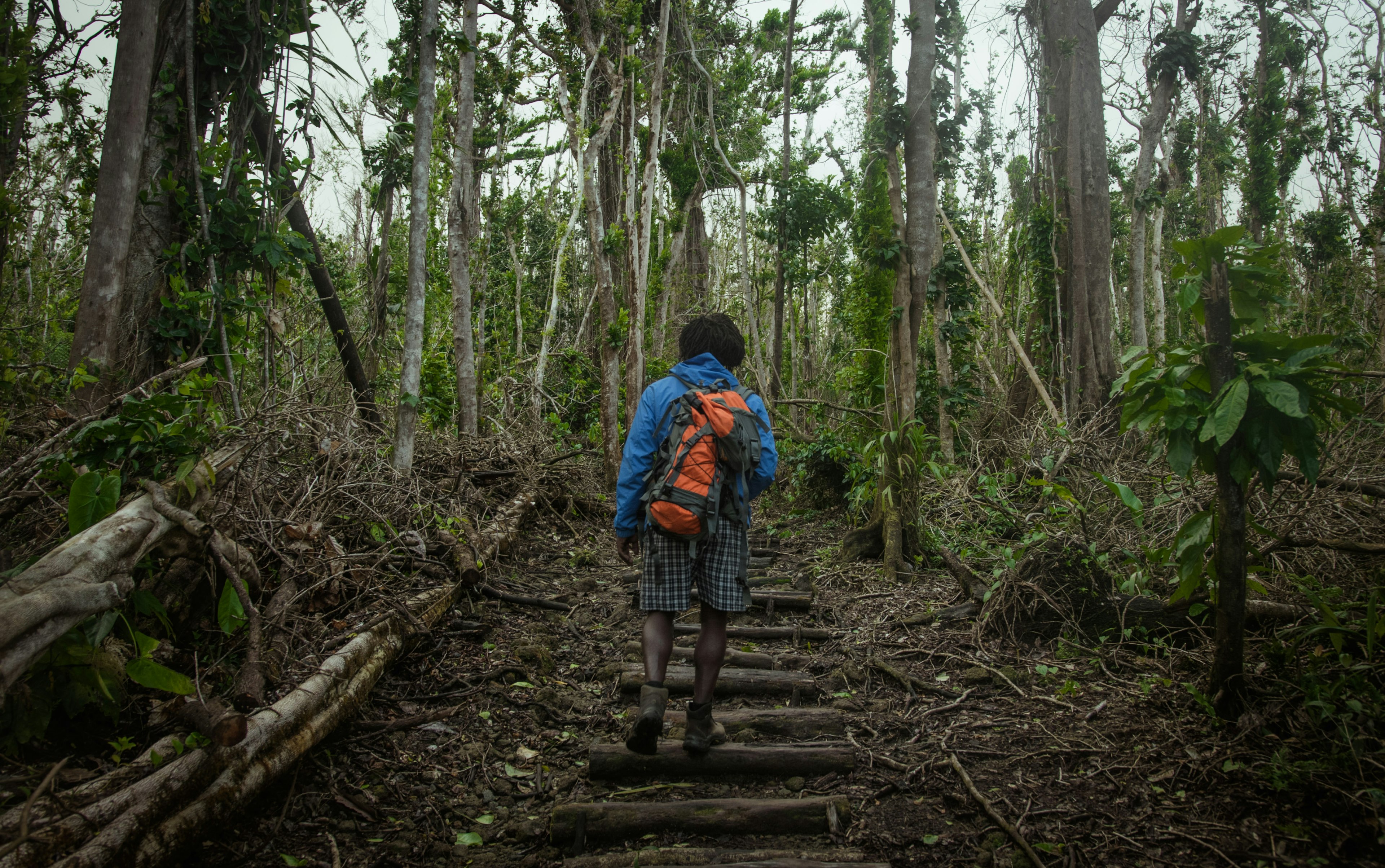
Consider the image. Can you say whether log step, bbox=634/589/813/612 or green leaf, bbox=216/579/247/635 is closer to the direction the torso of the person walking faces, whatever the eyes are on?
the log step

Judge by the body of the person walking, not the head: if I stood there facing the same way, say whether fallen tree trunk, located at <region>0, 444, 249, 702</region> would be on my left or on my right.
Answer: on my left

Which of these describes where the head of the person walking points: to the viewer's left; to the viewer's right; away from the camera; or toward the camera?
away from the camera

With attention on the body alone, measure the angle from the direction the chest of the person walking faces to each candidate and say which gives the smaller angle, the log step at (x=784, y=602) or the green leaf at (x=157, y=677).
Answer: the log step

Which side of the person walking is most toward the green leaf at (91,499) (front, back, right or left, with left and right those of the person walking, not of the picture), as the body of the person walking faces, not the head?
left

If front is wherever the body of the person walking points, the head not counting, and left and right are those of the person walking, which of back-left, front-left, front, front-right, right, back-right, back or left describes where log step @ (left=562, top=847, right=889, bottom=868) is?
back

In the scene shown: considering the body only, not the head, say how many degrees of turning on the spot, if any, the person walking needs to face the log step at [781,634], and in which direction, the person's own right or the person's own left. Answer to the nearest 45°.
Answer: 0° — they already face it

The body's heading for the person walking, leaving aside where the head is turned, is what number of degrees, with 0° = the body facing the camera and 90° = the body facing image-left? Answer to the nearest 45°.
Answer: approximately 180°

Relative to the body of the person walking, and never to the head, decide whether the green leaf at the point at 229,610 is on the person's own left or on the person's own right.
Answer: on the person's own left
